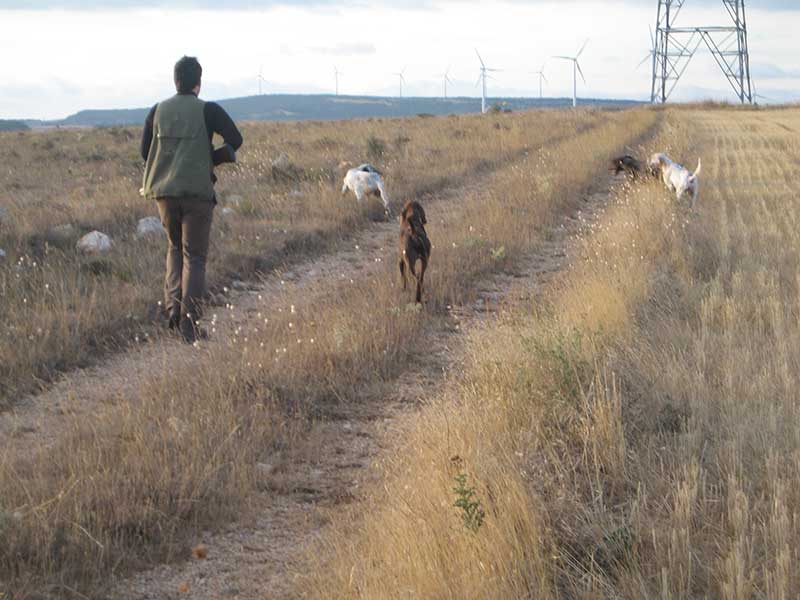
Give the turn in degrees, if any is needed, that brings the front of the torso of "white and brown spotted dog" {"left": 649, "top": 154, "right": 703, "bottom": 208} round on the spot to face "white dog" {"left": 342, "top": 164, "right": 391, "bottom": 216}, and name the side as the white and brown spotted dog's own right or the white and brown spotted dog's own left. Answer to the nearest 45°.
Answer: approximately 45° to the white and brown spotted dog's own left

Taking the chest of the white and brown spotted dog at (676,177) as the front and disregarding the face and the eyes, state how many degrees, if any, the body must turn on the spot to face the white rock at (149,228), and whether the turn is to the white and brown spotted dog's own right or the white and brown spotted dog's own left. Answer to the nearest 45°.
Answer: approximately 90° to the white and brown spotted dog's own left

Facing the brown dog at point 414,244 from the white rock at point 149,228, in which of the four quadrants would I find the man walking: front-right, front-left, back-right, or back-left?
front-right

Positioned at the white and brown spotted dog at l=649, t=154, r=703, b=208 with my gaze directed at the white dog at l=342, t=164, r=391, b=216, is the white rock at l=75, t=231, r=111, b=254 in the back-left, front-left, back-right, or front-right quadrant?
front-left

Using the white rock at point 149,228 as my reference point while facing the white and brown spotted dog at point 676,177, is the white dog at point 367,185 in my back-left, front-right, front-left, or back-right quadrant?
front-left

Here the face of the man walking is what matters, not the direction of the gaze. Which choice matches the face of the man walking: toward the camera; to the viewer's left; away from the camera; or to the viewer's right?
away from the camera

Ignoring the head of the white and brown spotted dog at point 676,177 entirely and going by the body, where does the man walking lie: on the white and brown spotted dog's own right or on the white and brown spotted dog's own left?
on the white and brown spotted dog's own left

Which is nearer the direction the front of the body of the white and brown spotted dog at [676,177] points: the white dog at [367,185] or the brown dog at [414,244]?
the white dog

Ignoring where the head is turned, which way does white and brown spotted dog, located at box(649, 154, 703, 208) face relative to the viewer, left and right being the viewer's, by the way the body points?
facing away from the viewer and to the left of the viewer

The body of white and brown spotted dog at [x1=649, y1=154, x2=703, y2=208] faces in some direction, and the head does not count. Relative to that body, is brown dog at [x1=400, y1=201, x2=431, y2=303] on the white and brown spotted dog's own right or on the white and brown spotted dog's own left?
on the white and brown spotted dog's own left

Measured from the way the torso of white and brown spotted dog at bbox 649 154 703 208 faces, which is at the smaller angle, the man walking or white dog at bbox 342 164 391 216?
the white dog

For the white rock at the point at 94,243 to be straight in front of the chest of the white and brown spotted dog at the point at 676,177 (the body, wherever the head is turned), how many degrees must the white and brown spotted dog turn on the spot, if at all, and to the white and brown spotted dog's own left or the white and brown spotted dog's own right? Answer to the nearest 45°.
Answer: approximately 90° to the white and brown spotted dog's own left
